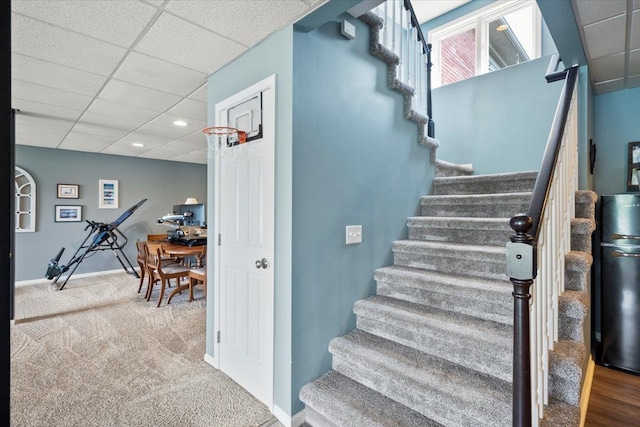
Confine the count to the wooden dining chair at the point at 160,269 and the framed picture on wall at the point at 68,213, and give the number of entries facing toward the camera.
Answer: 1

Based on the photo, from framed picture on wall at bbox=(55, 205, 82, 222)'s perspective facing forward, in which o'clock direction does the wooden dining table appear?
The wooden dining table is roughly at 11 o'clock from the framed picture on wall.

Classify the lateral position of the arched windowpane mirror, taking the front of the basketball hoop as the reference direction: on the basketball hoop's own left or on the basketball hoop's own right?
on the basketball hoop's own right

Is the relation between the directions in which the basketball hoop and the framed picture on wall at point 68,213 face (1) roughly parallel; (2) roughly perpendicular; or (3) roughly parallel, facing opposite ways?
roughly perpendicular

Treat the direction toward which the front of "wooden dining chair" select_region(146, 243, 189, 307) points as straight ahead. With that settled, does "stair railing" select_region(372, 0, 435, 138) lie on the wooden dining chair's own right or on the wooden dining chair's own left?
on the wooden dining chair's own right

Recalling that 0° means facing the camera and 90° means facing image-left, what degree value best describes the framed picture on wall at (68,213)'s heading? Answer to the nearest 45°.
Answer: approximately 0°

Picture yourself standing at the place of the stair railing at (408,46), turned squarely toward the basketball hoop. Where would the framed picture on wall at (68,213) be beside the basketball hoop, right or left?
right

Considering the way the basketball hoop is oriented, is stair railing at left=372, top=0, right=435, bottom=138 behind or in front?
behind

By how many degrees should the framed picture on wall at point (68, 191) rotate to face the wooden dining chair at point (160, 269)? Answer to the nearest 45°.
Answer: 0° — it already faces it

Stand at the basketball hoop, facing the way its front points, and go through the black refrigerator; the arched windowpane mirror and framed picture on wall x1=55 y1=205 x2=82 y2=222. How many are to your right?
2

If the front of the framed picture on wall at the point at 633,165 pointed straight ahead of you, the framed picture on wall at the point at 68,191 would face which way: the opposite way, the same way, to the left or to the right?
to the left
